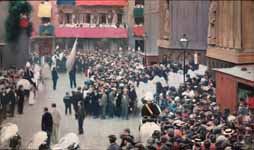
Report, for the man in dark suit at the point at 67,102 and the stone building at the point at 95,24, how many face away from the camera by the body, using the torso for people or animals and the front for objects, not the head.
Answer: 1

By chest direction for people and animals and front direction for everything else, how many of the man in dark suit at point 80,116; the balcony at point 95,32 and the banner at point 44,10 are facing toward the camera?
2

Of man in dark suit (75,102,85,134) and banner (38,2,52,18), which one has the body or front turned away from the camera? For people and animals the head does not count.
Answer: the man in dark suit

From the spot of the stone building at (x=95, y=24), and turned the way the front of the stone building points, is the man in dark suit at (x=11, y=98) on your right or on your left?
on your right

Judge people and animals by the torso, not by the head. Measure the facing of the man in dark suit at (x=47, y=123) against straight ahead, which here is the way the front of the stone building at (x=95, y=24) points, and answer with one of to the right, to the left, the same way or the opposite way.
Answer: the opposite way

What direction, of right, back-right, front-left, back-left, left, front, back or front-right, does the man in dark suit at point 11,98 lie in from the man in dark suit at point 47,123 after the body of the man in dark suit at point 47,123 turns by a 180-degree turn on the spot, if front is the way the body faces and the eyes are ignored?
back-right

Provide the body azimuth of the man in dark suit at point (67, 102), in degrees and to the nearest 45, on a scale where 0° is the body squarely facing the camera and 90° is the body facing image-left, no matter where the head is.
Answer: approximately 180°

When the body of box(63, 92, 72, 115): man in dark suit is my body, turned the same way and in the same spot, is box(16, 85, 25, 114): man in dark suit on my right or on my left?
on my left
